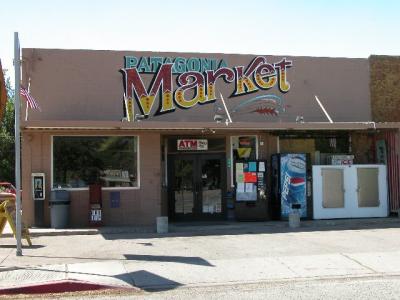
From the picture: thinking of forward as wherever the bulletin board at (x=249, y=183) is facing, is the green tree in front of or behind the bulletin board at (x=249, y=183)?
behind

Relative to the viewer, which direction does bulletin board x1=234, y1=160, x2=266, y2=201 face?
toward the camera

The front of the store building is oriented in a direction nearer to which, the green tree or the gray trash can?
the gray trash can

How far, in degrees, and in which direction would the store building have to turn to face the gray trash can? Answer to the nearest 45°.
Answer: approximately 45° to its right

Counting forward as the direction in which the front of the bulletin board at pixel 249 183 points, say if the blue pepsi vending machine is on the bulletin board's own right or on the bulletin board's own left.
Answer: on the bulletin board's own left

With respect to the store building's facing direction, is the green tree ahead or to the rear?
to the rear

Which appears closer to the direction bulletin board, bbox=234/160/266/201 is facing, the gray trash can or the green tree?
the gray trash can

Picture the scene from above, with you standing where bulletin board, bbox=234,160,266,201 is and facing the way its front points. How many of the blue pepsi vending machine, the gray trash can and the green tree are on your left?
1
